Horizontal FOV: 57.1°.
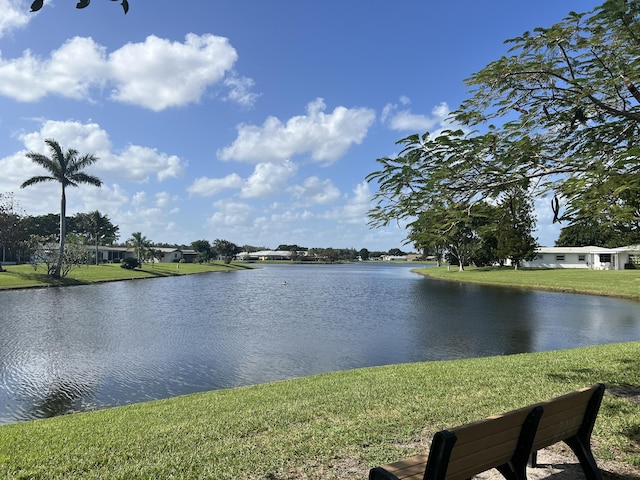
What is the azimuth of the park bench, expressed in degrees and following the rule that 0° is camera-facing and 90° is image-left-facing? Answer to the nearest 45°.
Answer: approximately 135°

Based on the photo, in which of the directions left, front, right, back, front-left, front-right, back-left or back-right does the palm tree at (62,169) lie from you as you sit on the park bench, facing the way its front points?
front

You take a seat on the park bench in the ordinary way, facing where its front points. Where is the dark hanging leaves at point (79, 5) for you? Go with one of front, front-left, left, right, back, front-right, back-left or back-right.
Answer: left

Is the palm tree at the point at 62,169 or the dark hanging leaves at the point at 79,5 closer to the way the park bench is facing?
the palm tree
